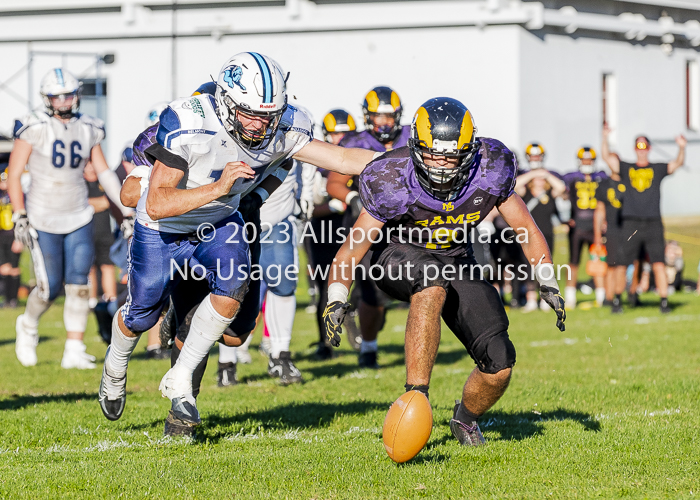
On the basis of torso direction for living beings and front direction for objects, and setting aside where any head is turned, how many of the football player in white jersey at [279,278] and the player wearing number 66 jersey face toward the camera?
2

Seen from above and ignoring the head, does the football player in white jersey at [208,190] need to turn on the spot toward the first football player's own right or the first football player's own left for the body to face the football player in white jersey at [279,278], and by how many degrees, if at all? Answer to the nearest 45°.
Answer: approximately 135° to the first football player's own left

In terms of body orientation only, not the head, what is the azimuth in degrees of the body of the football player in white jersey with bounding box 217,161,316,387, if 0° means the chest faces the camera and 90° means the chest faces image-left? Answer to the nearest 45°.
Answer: approximately 0°

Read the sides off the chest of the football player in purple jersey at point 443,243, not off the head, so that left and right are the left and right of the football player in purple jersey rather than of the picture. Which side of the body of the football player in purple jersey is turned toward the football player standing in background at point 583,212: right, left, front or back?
back

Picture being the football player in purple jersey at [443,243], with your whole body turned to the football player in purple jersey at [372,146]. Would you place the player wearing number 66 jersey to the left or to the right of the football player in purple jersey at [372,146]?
left

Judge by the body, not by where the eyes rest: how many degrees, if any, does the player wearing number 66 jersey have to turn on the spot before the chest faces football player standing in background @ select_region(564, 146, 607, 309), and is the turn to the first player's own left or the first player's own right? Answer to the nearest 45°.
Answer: approximately 135° to the first player's own left

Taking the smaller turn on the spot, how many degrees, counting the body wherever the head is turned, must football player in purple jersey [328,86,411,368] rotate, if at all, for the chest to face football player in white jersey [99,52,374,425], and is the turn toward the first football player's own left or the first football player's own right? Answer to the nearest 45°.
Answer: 0° — they already face them

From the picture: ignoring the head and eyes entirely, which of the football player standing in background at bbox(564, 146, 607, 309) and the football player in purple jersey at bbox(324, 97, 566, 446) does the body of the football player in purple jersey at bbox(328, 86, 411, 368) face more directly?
the football player in purple jersey
